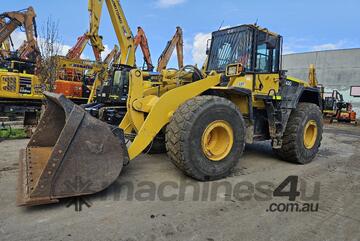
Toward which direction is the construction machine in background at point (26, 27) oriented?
to the viewer's right

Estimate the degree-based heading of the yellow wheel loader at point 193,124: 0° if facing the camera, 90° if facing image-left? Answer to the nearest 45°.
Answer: approximately 45°

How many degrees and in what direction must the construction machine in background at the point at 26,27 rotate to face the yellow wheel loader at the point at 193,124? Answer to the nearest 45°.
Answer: approximately 90° to its right

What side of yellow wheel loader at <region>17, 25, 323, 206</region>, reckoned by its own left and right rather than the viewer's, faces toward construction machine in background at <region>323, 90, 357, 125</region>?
back

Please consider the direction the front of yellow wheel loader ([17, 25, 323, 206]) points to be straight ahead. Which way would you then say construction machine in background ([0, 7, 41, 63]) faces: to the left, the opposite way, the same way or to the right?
the opposite way

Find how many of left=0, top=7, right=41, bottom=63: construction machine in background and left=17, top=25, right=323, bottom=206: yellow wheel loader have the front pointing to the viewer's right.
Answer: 1

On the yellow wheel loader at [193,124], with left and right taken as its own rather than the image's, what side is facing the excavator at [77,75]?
right
